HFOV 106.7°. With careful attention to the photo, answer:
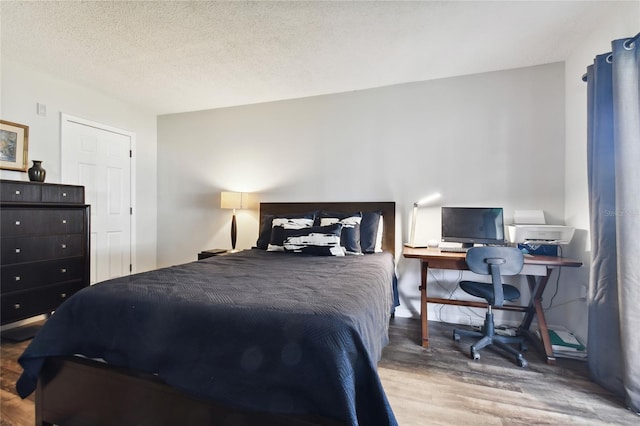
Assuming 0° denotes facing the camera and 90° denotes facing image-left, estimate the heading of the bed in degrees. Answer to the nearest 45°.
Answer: approximately 45°

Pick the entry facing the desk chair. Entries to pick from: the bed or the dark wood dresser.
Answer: the dark wood dresser

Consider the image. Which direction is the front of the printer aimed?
toward the camera

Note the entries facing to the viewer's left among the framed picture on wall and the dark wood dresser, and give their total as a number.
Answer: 0

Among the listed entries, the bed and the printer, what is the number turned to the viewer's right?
0

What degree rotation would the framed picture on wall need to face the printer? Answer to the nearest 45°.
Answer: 0° — it already faces it

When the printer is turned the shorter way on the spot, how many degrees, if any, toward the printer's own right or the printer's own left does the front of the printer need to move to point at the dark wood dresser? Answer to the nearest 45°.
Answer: approximately 45° to the printer's own right

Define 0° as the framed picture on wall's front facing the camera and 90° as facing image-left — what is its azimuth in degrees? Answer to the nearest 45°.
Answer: approximately 315°

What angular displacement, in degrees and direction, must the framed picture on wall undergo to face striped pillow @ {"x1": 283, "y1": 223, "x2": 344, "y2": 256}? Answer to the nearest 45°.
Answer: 0° — it already faces it

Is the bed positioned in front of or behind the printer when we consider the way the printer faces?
in front

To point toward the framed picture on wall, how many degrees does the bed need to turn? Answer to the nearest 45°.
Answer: approximately 90° to its right

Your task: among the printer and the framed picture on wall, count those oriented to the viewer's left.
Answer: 0

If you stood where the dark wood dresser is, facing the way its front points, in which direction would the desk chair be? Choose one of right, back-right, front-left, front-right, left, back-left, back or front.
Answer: front
